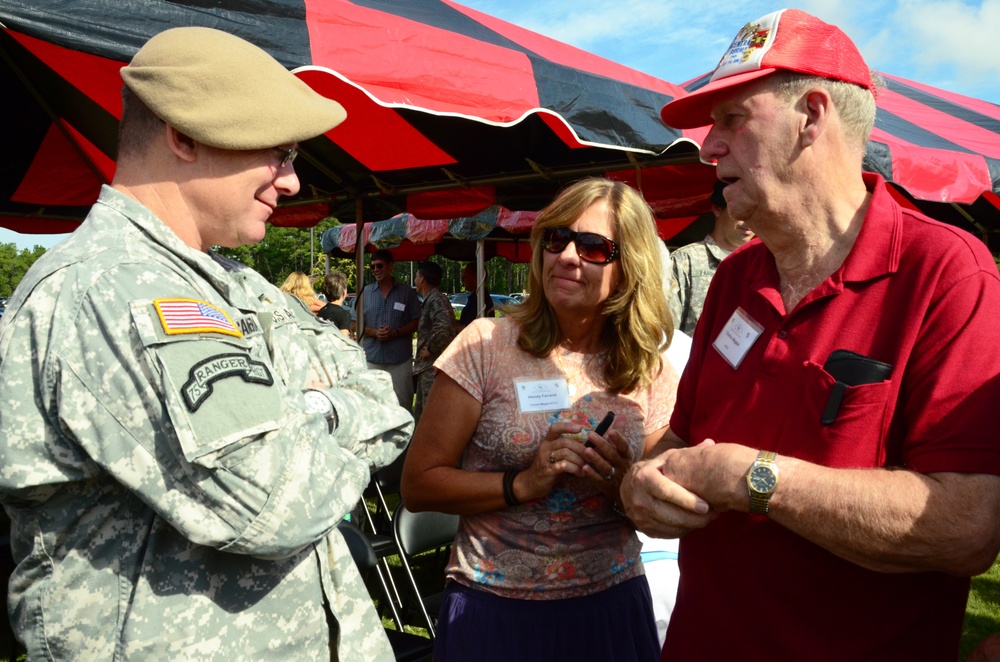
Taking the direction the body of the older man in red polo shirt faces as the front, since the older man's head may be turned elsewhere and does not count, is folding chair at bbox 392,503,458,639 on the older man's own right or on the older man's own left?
on the older man's own right

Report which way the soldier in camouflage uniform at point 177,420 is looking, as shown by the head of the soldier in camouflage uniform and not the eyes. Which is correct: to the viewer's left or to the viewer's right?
to the viewer's right

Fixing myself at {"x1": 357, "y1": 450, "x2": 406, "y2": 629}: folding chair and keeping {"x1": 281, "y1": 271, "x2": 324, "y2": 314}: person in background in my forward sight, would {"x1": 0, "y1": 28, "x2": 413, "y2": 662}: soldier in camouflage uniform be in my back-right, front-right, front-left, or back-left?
back-left

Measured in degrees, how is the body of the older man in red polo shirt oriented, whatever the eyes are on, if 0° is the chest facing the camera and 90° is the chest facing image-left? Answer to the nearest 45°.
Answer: approximately 45°

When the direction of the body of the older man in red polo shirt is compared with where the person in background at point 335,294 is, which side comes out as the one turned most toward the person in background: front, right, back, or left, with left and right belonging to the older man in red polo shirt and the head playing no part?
right

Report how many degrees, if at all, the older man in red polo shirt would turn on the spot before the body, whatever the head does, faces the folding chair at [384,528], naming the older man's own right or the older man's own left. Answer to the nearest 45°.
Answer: approximately 90° to the older man's own right

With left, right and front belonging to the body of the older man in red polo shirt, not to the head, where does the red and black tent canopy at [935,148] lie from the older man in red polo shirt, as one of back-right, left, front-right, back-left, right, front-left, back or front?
back-right

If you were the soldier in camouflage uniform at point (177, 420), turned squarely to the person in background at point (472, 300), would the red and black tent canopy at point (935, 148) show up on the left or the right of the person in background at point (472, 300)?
right

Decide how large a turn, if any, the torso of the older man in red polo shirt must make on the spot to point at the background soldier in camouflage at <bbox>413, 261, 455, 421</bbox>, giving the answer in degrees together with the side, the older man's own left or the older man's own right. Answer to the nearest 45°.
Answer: approximately 90° to the older man's own right

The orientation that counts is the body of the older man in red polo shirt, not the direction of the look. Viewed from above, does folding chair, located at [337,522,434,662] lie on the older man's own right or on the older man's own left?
on the older man's own right
